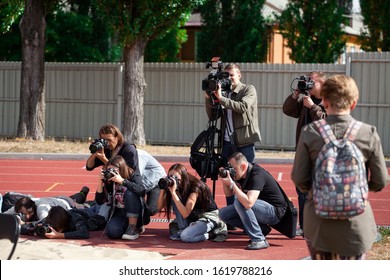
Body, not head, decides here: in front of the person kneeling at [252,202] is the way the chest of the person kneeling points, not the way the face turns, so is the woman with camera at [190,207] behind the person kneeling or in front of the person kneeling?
in front

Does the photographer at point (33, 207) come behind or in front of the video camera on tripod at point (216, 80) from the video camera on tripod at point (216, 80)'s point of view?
in front

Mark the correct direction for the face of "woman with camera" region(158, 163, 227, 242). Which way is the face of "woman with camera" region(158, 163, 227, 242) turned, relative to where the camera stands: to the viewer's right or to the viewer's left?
to the viewer's left

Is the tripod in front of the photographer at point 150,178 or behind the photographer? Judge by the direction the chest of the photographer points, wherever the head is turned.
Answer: behind

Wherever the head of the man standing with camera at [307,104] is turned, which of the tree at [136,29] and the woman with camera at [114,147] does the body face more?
the woman with camera

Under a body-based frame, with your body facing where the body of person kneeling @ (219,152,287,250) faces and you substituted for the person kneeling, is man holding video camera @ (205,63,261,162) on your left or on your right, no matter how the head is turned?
on your right

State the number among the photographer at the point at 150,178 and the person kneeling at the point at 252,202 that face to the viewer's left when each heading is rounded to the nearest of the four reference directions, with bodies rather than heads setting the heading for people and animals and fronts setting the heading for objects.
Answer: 2

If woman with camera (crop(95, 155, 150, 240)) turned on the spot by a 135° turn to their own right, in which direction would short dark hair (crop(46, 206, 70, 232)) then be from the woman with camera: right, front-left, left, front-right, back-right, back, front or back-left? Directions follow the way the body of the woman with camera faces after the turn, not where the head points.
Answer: left

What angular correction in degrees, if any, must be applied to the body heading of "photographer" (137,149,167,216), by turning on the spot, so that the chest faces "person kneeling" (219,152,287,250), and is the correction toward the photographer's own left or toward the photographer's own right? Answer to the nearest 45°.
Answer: approximately 135° to the photographer's own left

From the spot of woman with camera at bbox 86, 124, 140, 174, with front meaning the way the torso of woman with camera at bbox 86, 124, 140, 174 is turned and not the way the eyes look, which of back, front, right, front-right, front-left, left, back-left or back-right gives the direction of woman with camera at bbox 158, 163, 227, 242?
left

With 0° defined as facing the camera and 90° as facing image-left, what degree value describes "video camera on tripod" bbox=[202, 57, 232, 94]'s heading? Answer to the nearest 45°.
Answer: approximately 45°

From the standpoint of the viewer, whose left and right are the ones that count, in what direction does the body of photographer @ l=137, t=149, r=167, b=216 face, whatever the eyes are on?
facing to the left of the viewer
